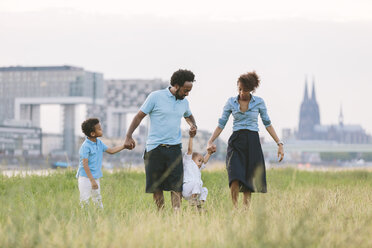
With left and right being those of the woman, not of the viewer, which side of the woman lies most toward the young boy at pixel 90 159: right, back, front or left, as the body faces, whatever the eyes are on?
right

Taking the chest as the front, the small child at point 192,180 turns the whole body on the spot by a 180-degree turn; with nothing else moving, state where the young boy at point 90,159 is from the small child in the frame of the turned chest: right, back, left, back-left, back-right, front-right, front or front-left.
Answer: front-left

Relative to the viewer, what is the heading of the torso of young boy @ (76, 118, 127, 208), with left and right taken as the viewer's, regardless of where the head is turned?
facing the viewer and to the right of the viewer

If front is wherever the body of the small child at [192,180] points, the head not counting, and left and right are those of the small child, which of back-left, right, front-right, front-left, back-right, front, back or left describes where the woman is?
front-left

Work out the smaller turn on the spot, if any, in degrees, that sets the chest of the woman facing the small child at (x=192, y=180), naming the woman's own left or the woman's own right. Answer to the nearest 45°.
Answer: approximately 90° to the woman's own right

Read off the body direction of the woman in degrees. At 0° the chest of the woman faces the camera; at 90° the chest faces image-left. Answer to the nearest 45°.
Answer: approximately 0°

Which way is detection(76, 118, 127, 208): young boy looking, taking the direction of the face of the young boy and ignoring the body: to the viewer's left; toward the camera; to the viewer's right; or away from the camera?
to the viewer's right

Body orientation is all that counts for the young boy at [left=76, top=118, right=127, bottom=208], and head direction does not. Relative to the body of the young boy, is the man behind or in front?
in front

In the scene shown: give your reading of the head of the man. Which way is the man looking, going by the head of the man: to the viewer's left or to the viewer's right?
to the viewer's right

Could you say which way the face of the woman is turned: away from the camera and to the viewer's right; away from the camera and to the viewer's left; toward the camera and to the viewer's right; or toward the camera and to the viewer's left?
toward the camera and to the viewer's left

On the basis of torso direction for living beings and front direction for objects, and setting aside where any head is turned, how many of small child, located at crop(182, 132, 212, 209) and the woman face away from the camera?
0

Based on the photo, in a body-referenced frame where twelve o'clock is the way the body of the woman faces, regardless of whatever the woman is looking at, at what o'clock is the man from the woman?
The man is roughly at 2 o'clock from the woman.
